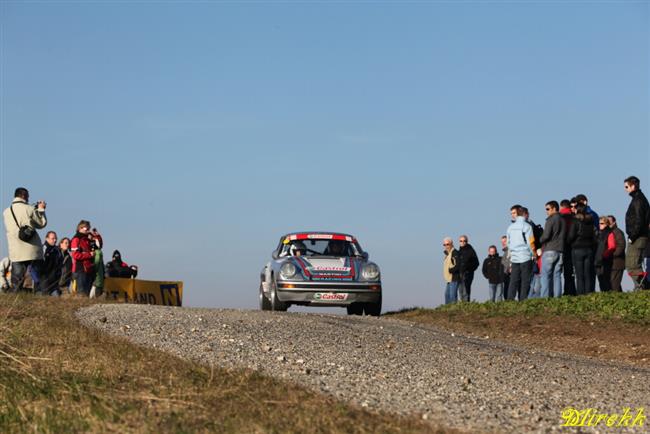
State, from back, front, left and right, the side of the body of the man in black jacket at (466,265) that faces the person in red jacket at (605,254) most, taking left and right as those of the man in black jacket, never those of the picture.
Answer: left

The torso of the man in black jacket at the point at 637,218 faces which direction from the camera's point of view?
to the viewer's left

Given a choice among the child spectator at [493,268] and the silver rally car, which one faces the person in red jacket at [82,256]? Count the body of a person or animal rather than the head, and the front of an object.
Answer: the child spectator

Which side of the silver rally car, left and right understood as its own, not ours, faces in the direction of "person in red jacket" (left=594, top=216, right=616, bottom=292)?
left

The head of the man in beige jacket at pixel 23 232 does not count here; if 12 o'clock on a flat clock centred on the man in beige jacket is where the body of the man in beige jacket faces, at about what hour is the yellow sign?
The yellow sign is roughly at 11 o'clock from the man in beige jacket.

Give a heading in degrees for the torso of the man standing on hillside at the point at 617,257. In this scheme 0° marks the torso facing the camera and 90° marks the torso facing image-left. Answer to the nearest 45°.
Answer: approximately 90°

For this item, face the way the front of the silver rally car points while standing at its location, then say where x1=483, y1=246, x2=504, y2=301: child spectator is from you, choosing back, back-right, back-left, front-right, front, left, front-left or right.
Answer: back-left

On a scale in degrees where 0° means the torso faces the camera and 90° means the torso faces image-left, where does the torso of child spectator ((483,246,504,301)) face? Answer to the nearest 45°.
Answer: approximately 45°

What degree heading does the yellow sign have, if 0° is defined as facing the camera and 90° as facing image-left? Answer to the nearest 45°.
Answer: approximately 0°
